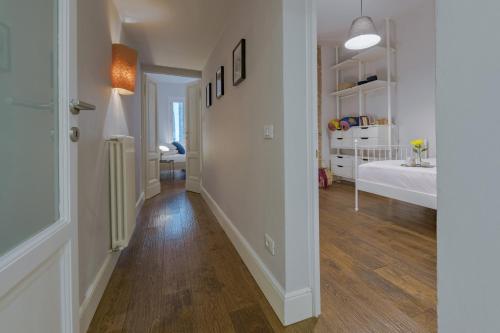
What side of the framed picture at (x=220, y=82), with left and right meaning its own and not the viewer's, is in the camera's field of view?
left

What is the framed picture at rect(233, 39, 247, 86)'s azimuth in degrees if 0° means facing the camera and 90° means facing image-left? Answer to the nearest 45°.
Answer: approximately 90°

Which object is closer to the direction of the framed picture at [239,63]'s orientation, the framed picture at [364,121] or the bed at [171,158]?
the bed

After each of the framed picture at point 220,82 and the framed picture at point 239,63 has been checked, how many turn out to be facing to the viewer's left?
2

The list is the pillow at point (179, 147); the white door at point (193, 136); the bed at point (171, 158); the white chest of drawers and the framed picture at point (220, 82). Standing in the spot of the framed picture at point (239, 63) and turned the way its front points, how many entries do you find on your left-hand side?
0

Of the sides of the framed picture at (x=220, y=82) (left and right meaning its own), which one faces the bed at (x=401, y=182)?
back

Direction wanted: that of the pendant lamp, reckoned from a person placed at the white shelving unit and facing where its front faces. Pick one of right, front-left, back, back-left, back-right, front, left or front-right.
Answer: front-left

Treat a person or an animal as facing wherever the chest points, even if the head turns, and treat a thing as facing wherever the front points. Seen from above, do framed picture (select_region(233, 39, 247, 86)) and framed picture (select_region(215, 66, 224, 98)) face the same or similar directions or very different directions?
same or similar directions

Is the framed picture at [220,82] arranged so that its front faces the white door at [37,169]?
no
